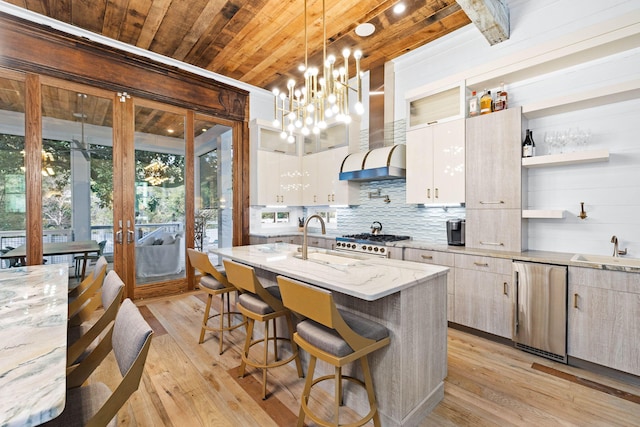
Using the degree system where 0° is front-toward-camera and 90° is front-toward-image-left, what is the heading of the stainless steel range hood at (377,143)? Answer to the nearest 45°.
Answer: approximately 45°

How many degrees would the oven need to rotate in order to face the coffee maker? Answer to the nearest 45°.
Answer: approximately 135° to its left

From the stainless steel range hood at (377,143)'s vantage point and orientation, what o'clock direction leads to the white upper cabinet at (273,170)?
The white upper cabinet is roughly at 2 o'clock from the stainless steel range hood.

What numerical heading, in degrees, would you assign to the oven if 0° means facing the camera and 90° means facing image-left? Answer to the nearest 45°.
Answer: approximately 45°

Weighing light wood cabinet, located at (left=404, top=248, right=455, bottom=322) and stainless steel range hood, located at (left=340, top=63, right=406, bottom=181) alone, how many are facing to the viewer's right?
0

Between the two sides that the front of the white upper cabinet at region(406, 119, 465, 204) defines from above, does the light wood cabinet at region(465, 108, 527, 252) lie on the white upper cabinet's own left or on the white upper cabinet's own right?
on the white upper cabinet's own left

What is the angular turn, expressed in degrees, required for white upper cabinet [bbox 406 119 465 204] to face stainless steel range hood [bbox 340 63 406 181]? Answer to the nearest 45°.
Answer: approximately 90° to its right

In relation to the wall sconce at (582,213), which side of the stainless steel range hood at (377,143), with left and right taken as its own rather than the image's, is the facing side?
left

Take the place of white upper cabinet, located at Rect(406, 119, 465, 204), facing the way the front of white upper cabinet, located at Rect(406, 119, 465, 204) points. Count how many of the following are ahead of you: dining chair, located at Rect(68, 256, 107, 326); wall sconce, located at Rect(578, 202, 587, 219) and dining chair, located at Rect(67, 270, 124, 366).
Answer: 2

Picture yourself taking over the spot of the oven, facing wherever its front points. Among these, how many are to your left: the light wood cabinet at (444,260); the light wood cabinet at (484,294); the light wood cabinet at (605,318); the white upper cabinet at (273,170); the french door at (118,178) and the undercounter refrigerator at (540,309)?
4

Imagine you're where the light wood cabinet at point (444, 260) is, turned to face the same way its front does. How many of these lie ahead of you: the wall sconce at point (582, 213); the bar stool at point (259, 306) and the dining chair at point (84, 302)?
2
